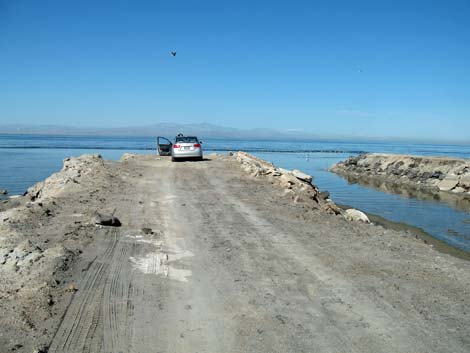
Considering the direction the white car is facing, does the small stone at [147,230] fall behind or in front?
behind

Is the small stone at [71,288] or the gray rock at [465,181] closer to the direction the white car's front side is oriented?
the gray rock

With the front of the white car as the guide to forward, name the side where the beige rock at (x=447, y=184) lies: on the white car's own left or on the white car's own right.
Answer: on the white car's own right

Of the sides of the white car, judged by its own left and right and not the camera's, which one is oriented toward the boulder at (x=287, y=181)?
back

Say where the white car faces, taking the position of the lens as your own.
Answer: facing away from the viewer

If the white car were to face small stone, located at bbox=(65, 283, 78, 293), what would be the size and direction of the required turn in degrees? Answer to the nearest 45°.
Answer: approximately 180°

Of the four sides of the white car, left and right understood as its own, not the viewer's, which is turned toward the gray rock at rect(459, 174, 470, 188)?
right

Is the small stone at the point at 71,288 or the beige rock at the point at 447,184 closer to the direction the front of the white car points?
the beige rock

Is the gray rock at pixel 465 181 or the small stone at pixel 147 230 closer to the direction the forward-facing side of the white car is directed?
the gray rock

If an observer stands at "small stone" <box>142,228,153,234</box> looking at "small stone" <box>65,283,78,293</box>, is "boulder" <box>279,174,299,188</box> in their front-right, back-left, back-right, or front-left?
back-left

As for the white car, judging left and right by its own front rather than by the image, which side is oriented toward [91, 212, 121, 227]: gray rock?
back
